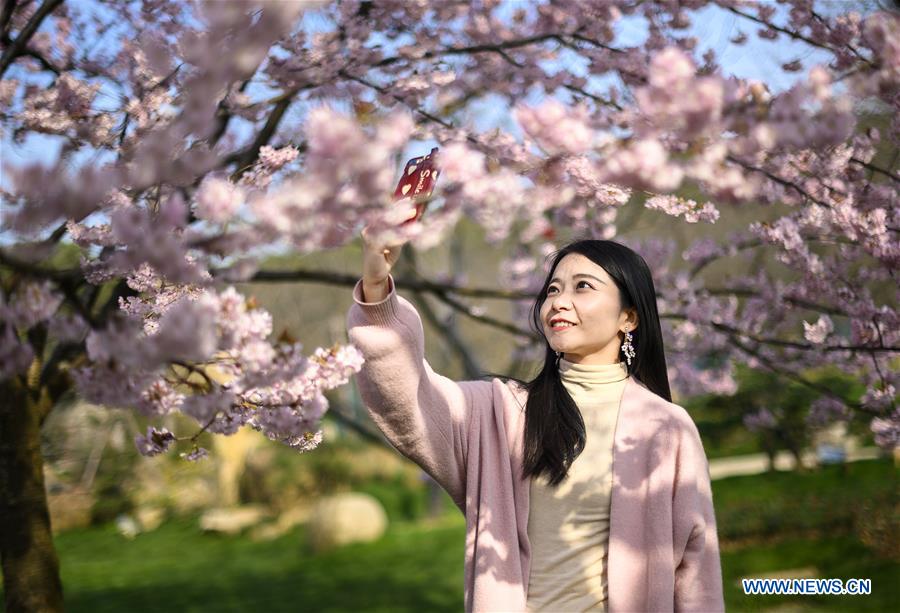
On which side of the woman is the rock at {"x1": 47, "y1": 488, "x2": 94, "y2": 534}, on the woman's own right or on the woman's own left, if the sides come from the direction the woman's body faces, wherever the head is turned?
on the woman's own right

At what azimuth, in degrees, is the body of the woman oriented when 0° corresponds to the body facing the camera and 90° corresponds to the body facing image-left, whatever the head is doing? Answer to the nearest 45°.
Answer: approximately 45°

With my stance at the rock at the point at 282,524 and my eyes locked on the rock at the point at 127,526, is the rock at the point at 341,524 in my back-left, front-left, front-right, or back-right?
back-left

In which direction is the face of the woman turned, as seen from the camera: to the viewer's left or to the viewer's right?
to the viewer's left
